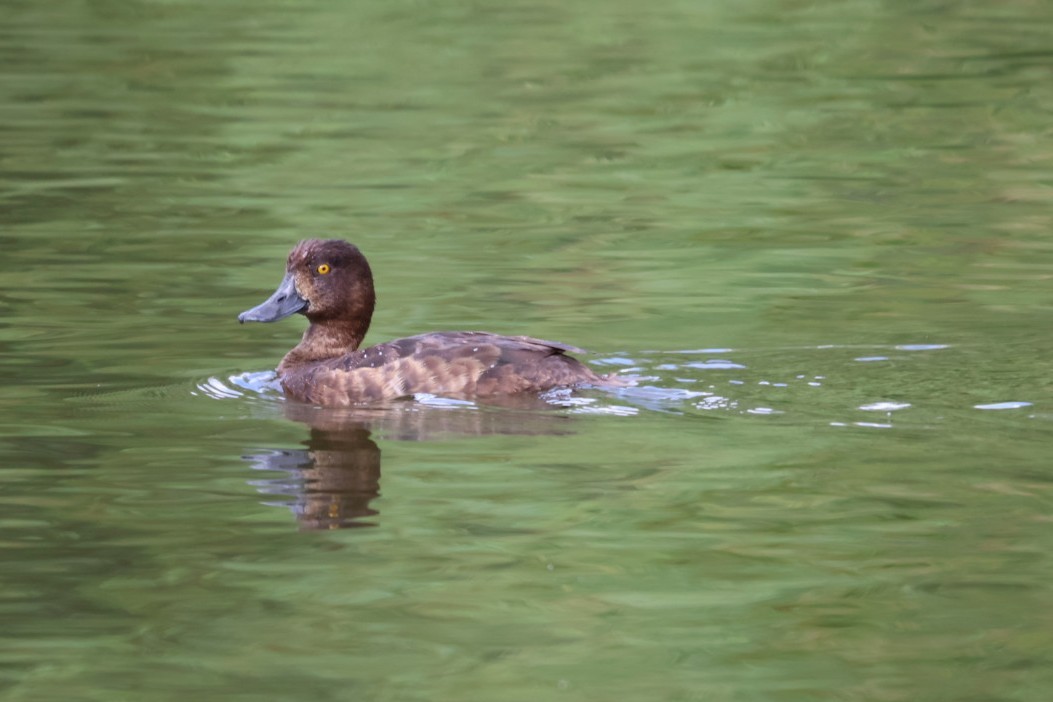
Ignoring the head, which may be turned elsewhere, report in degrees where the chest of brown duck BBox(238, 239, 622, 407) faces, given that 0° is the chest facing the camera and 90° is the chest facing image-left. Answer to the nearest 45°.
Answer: approximately 90°
